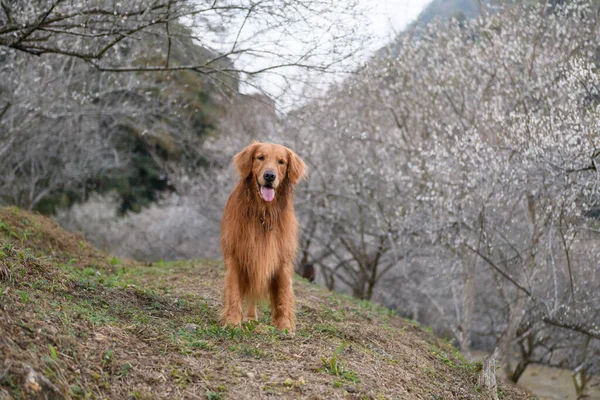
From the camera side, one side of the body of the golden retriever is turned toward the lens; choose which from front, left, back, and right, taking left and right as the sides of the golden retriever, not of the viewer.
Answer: front
